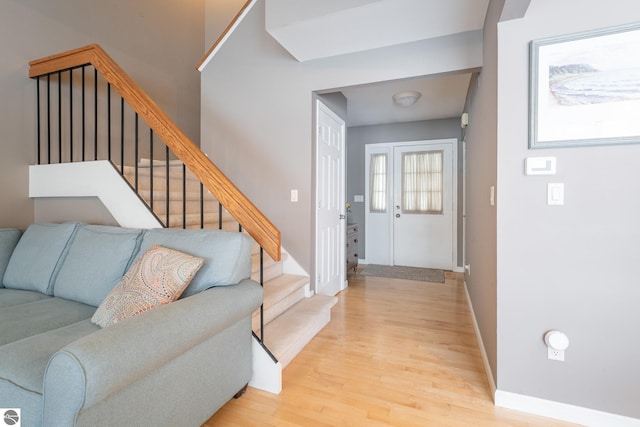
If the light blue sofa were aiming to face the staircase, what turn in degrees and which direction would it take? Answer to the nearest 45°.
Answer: approximately 180°

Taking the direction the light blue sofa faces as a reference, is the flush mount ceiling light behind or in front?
behind

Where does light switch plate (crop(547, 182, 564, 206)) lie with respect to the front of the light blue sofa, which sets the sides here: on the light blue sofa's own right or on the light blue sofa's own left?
on the light blue sofa's own left

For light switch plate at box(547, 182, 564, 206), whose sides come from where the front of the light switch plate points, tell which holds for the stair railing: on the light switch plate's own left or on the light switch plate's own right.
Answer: on the light switch plate's own right

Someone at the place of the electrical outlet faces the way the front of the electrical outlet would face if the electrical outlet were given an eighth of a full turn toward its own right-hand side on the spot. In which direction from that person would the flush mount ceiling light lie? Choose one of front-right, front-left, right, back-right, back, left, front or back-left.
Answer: right
